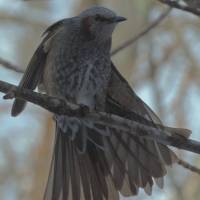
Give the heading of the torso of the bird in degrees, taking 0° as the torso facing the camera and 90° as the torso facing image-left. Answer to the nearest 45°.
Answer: approximately 315°
